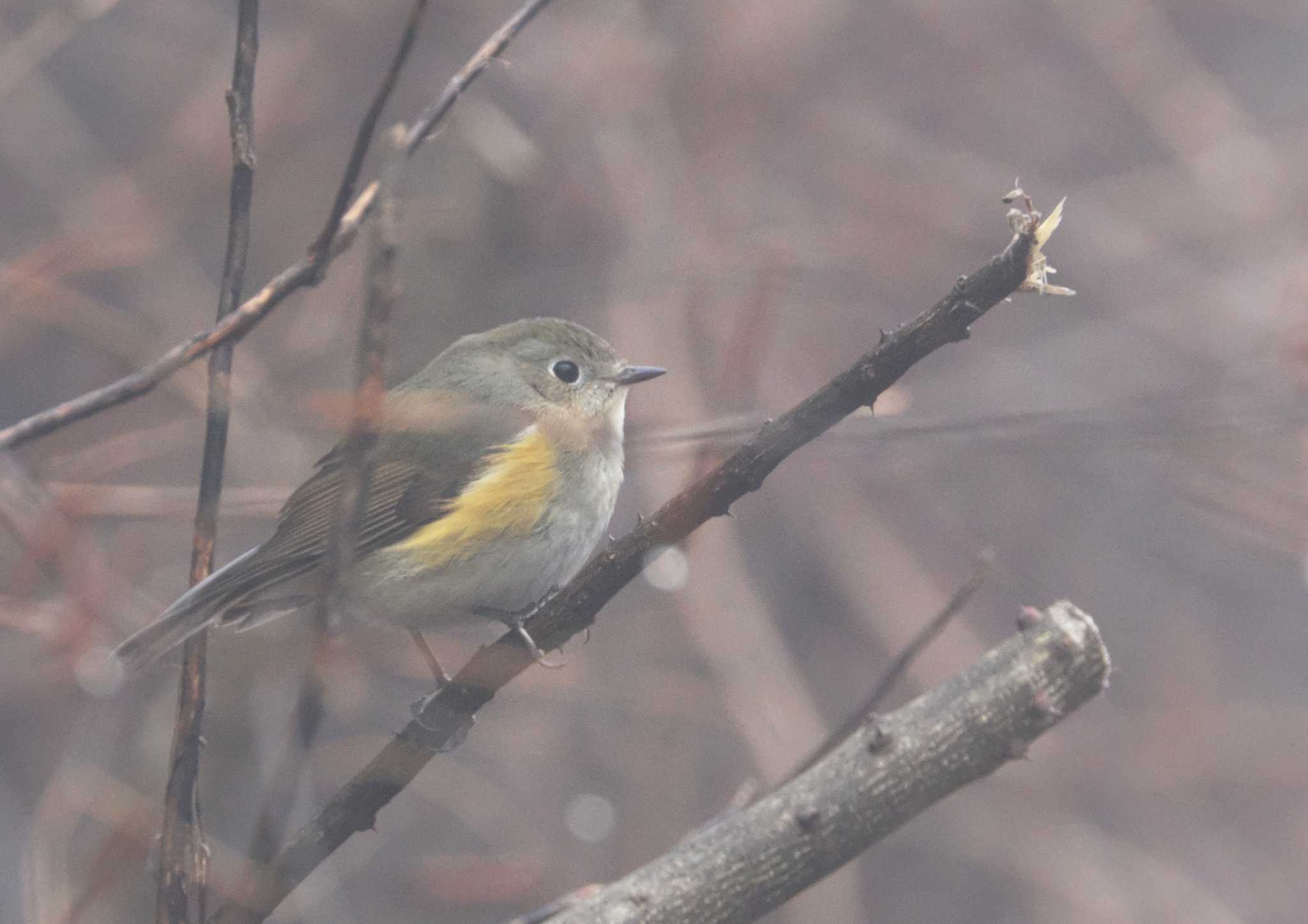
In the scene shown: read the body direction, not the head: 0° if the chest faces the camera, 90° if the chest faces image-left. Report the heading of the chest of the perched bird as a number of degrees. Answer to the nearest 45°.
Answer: approximately 270°

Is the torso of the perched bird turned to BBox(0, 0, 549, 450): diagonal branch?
no

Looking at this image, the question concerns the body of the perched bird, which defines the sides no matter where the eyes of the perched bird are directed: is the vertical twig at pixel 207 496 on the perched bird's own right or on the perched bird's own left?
on the perched bird's own right

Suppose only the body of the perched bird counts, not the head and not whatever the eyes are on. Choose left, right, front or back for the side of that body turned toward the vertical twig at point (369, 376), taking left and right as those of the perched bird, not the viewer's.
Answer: right

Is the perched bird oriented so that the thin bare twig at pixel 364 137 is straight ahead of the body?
no
